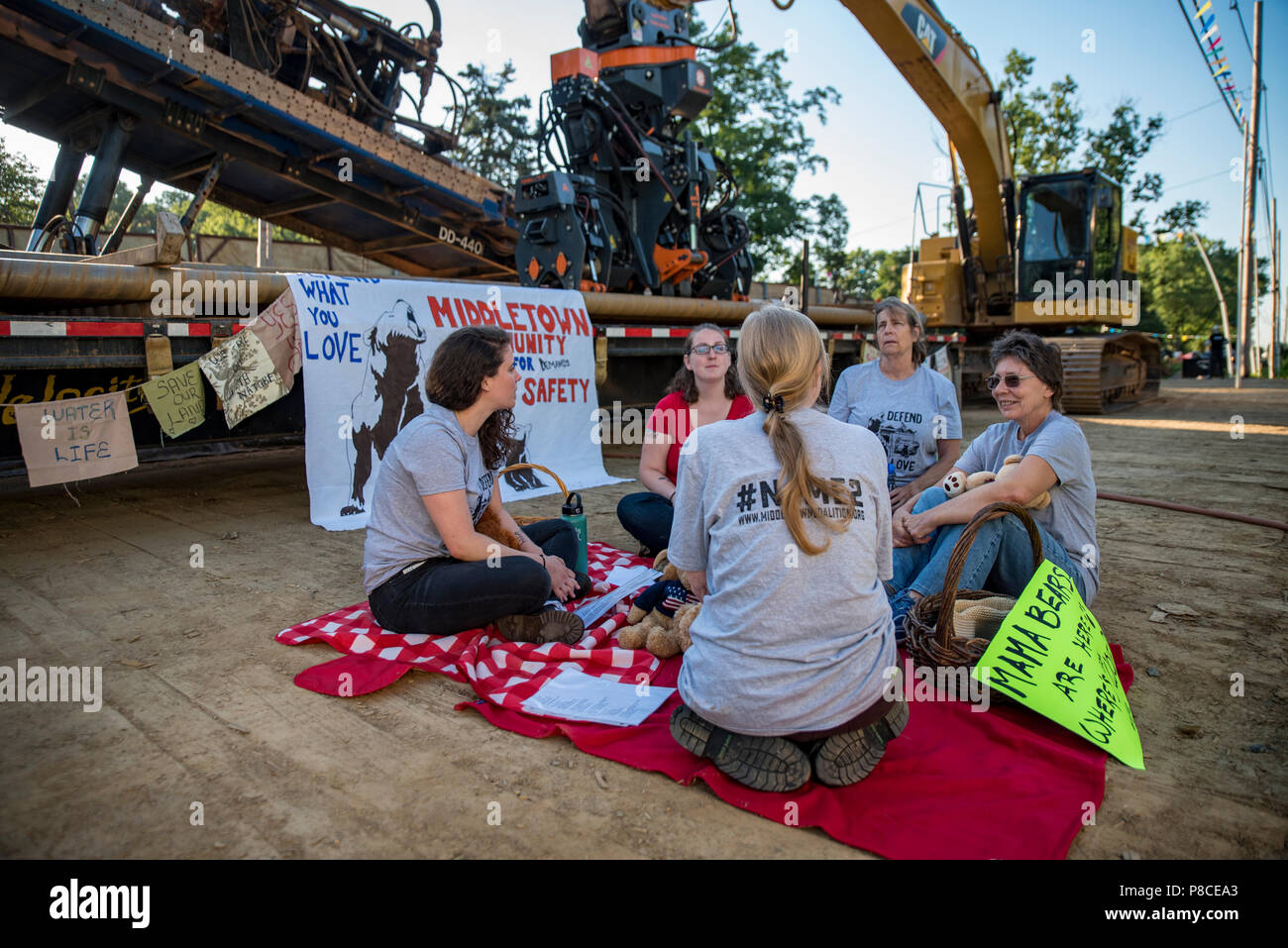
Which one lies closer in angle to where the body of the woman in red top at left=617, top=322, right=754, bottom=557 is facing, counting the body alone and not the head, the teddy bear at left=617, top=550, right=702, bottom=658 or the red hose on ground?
the teddy bear

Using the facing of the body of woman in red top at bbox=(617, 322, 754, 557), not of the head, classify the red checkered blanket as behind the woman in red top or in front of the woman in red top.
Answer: in front

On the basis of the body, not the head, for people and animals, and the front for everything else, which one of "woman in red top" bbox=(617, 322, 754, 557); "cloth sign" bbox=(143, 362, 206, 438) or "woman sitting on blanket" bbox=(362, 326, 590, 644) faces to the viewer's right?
the woman sitting on blanket

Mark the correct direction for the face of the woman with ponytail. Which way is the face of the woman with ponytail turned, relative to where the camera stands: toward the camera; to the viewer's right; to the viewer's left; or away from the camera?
away from the camera

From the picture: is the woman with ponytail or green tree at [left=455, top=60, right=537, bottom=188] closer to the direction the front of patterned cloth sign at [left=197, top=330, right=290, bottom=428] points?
the woman with ponytail

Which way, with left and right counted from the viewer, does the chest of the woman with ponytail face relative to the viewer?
facing away from the viewer

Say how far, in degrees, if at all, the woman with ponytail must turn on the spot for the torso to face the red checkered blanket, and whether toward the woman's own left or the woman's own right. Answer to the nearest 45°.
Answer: approximately 45° to the woman's own left

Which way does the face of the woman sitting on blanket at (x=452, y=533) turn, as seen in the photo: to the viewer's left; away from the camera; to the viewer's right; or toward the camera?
to the viewer's right

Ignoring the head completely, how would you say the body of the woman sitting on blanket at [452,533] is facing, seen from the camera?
to the viewer's right

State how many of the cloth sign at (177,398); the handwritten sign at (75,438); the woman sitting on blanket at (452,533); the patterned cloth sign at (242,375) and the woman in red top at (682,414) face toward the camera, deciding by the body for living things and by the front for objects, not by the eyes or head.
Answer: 4

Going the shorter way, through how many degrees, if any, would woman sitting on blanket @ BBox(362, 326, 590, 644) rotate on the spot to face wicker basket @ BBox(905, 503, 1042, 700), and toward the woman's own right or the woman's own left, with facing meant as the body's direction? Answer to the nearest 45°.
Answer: approximately 45° to the woman's own right
